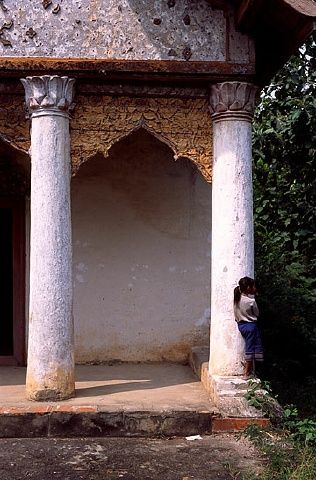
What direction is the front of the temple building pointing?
toward the camera
